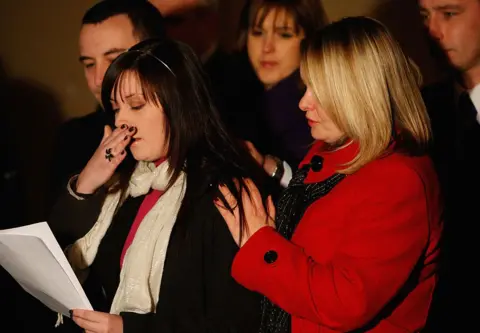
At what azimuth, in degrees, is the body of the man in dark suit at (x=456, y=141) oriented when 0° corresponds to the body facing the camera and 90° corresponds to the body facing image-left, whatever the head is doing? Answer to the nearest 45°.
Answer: approximately 45°

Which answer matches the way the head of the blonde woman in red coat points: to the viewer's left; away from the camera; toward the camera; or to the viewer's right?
to the viewer's left

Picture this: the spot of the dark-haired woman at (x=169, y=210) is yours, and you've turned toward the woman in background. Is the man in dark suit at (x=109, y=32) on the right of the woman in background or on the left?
left

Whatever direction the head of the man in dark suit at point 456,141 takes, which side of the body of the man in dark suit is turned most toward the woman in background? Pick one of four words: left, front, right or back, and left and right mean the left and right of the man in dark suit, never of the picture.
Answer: right

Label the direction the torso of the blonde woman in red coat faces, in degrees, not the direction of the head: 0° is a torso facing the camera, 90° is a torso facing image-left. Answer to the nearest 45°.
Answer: approximately 90°

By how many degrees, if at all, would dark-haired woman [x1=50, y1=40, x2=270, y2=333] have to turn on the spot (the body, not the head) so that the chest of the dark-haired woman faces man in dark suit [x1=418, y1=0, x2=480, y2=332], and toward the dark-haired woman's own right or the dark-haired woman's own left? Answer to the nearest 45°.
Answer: approximately 135° to the dark-haired woman's own left

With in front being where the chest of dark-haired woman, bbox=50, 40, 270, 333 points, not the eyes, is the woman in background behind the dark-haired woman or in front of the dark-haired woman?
behind

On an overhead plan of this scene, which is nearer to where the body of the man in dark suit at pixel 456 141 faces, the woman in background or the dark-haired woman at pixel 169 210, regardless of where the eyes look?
the dark-haired woman
